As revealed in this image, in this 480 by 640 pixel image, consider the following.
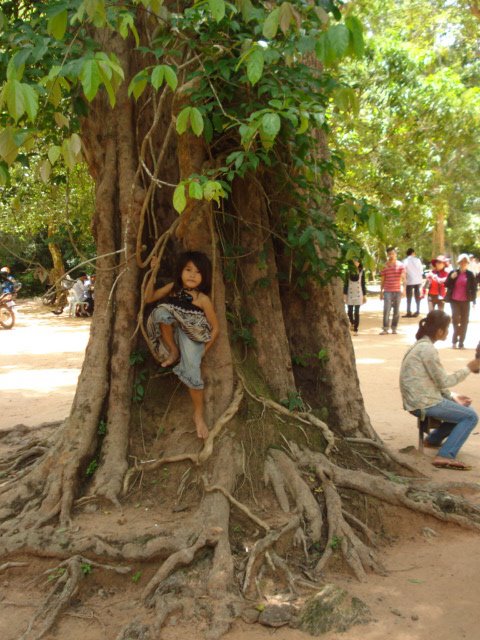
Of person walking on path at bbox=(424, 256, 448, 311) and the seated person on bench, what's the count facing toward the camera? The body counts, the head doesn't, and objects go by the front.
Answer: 1

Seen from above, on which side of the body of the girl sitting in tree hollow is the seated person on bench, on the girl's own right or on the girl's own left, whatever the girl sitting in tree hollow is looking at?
on the girl's own left

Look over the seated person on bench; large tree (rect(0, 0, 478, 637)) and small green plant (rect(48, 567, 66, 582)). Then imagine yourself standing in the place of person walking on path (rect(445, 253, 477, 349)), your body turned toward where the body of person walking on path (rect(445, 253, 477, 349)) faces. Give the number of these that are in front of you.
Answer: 3

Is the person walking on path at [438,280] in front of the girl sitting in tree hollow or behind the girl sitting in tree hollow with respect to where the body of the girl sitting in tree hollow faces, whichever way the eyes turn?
behind

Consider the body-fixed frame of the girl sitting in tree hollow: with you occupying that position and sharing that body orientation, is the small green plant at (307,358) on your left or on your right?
on your left

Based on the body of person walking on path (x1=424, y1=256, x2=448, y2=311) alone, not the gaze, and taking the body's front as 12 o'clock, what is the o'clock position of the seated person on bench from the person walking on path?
The seated person on bench is roughly at 12 o'clock from the person walking on path.

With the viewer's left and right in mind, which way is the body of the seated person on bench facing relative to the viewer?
facing to the right of the viewer

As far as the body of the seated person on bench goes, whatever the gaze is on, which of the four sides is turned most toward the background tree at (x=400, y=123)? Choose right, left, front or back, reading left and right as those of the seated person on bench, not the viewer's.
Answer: left

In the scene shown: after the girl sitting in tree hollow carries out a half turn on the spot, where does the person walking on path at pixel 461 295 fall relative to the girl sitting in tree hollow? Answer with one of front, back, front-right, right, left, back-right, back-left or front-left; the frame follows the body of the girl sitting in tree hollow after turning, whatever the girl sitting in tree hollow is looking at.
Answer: front-right
